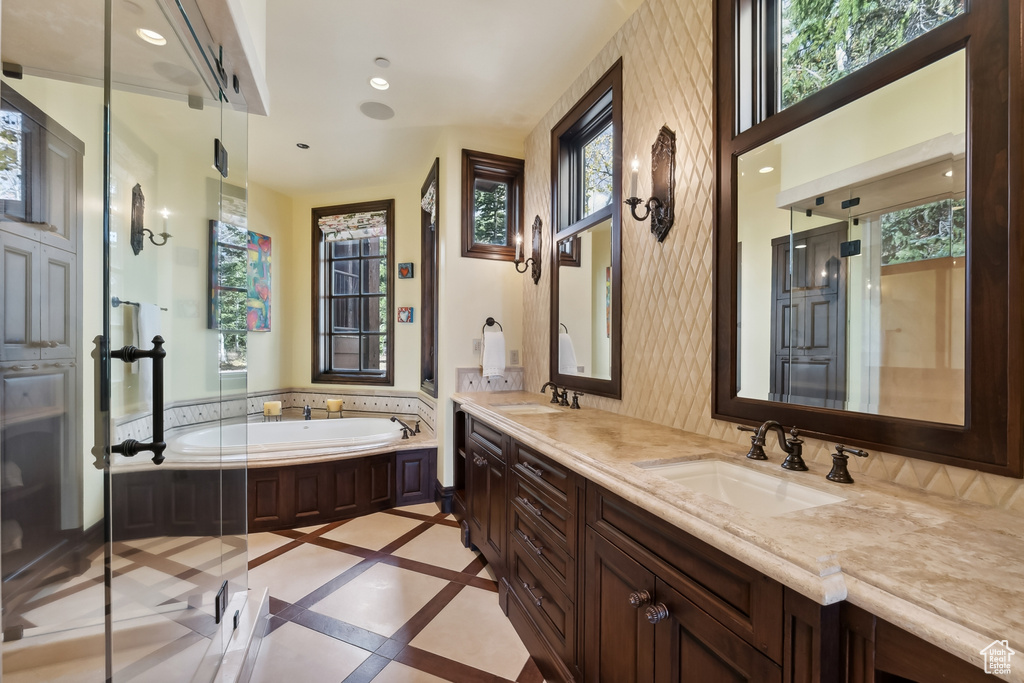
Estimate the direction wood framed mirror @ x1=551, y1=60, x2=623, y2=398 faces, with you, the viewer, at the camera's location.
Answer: facing the viewer and to the left of the viewer

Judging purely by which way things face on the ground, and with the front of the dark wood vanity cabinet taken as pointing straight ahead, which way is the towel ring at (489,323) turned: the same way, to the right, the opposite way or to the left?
to the left

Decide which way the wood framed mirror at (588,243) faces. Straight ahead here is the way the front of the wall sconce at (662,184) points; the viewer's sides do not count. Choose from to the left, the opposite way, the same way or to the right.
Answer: the same way

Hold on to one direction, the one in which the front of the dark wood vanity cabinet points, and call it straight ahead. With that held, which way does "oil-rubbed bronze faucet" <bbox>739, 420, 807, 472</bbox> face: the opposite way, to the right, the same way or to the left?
the same way

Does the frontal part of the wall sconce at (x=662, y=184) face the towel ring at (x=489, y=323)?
no

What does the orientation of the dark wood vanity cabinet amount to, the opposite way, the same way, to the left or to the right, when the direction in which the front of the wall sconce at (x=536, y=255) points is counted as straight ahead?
the same way

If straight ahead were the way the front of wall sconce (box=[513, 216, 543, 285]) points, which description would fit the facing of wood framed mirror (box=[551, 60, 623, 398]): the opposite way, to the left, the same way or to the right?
the same way

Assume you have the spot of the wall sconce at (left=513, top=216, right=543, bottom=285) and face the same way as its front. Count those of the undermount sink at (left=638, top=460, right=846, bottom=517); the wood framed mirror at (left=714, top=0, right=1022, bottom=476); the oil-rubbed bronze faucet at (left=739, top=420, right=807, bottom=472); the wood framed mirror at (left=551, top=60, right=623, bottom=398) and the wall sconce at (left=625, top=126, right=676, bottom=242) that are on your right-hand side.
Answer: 0

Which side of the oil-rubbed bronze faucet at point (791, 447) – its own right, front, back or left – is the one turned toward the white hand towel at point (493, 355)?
right

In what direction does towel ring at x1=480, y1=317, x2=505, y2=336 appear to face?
toward the camera

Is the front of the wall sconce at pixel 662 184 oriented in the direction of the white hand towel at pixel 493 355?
no

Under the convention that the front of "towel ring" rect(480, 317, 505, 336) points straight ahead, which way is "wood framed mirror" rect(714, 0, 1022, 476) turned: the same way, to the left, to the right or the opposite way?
to the right

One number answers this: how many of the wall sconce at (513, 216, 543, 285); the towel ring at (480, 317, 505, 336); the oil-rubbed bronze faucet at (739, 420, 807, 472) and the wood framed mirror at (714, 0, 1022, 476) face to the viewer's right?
0

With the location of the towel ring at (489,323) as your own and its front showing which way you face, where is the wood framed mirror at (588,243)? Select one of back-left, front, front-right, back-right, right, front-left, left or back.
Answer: front-left

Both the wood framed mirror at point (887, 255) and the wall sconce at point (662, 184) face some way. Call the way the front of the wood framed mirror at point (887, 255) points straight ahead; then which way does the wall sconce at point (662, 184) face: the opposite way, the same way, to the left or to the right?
the same way

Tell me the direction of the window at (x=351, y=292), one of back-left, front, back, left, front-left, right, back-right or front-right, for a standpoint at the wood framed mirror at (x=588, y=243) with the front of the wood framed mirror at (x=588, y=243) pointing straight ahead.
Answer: right

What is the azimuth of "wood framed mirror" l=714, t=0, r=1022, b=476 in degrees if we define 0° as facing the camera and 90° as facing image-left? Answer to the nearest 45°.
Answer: approximately 45°

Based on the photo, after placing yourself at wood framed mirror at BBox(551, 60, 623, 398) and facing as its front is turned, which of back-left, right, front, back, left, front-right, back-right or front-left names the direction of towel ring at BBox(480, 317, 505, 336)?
right
